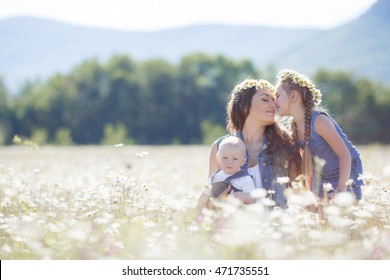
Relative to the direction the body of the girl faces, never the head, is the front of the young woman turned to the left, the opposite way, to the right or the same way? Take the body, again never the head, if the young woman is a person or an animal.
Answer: to the left

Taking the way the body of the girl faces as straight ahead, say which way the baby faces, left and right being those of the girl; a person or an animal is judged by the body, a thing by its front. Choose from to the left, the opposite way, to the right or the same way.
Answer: to the left

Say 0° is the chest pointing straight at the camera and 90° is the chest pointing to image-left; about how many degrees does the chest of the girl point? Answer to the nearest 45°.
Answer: approximately 90°

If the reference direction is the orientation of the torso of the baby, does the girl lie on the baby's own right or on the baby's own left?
on the baby's own left

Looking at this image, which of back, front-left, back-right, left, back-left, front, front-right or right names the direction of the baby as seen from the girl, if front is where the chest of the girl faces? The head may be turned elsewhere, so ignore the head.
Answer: front-left

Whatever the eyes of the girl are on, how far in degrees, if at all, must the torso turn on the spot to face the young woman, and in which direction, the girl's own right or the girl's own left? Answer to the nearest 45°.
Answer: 0° — they already face them

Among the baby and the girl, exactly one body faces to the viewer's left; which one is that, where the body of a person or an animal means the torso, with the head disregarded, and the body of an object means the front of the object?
the girl

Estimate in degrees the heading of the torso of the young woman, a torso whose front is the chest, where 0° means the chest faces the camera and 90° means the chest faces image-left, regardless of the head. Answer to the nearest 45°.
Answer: approximately 0°

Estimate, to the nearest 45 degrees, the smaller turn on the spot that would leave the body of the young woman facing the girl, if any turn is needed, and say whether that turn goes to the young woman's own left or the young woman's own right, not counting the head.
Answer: approximately 90° to the young woman's own left

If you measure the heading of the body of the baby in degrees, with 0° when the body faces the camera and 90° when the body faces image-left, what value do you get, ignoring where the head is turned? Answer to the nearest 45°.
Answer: approximately 0°

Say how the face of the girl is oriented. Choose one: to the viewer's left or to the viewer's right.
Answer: to the viewer's left
